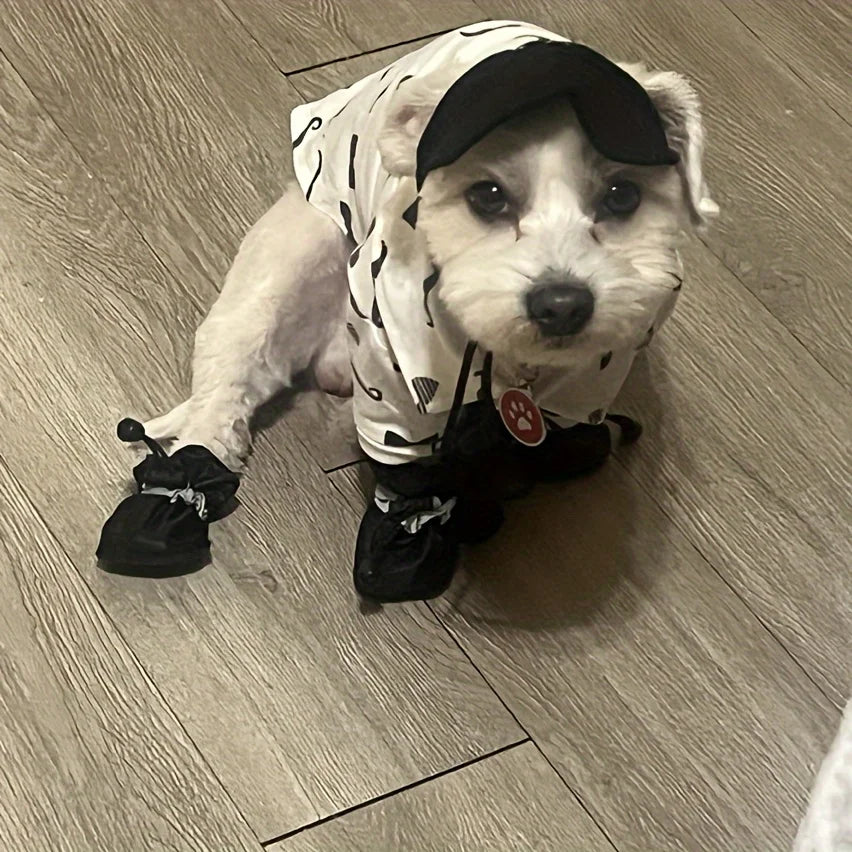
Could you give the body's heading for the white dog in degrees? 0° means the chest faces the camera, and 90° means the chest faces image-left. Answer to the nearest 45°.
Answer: approximately 315°
